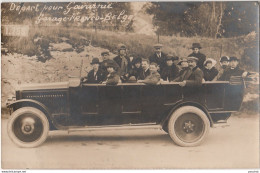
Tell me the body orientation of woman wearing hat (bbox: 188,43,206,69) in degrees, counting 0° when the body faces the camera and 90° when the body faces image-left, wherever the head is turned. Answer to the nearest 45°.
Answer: approximately 0°

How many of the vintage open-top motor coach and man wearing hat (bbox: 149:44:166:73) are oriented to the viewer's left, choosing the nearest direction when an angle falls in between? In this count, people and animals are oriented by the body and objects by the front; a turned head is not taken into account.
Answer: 1

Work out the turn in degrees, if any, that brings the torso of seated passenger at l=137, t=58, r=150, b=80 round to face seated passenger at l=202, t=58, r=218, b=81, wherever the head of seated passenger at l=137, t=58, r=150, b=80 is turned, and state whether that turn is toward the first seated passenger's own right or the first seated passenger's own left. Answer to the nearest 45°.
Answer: approximately 135° to the first seated passenger's own left

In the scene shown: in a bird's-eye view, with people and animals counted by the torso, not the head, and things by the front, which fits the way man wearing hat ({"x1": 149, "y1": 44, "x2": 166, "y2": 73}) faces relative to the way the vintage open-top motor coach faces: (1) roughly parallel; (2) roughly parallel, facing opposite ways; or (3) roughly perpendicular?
roughly perpendicular

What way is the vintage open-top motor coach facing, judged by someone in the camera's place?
facing to the left of the viewer

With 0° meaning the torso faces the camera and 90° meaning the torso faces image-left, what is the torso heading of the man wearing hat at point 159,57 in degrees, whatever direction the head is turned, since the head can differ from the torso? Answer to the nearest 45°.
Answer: approximately 0°
